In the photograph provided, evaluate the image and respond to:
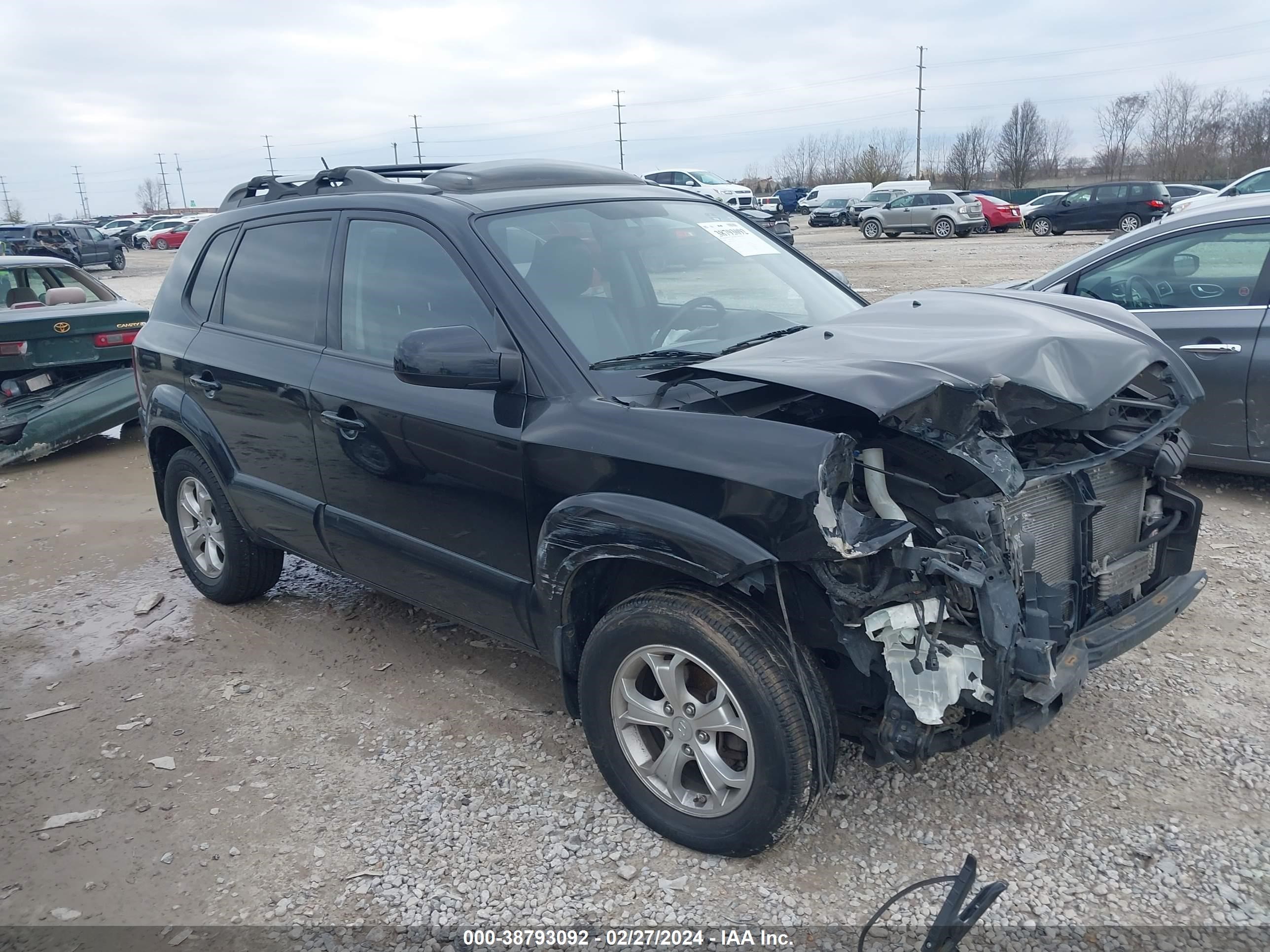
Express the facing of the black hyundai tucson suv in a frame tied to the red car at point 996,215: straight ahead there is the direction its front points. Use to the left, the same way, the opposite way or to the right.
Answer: the opposite way

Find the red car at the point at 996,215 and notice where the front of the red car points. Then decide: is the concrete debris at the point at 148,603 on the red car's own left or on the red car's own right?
on the red car's own left

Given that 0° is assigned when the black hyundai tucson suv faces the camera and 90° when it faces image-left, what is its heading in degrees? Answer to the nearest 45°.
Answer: approximately 315°

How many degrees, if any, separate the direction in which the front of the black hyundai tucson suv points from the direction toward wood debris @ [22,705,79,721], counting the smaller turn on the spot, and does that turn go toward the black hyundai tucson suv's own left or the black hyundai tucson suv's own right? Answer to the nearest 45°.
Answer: approximately 135° to the black hyundai tucson suv's own right

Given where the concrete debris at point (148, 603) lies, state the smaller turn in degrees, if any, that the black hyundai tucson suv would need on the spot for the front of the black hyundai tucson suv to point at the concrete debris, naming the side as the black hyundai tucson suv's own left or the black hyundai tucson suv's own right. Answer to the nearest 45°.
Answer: approximately 180°

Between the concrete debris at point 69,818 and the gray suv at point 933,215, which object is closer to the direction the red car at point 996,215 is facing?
the gray suv

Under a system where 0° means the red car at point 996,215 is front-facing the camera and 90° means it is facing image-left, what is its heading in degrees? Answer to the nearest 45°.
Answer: approximately 135°
